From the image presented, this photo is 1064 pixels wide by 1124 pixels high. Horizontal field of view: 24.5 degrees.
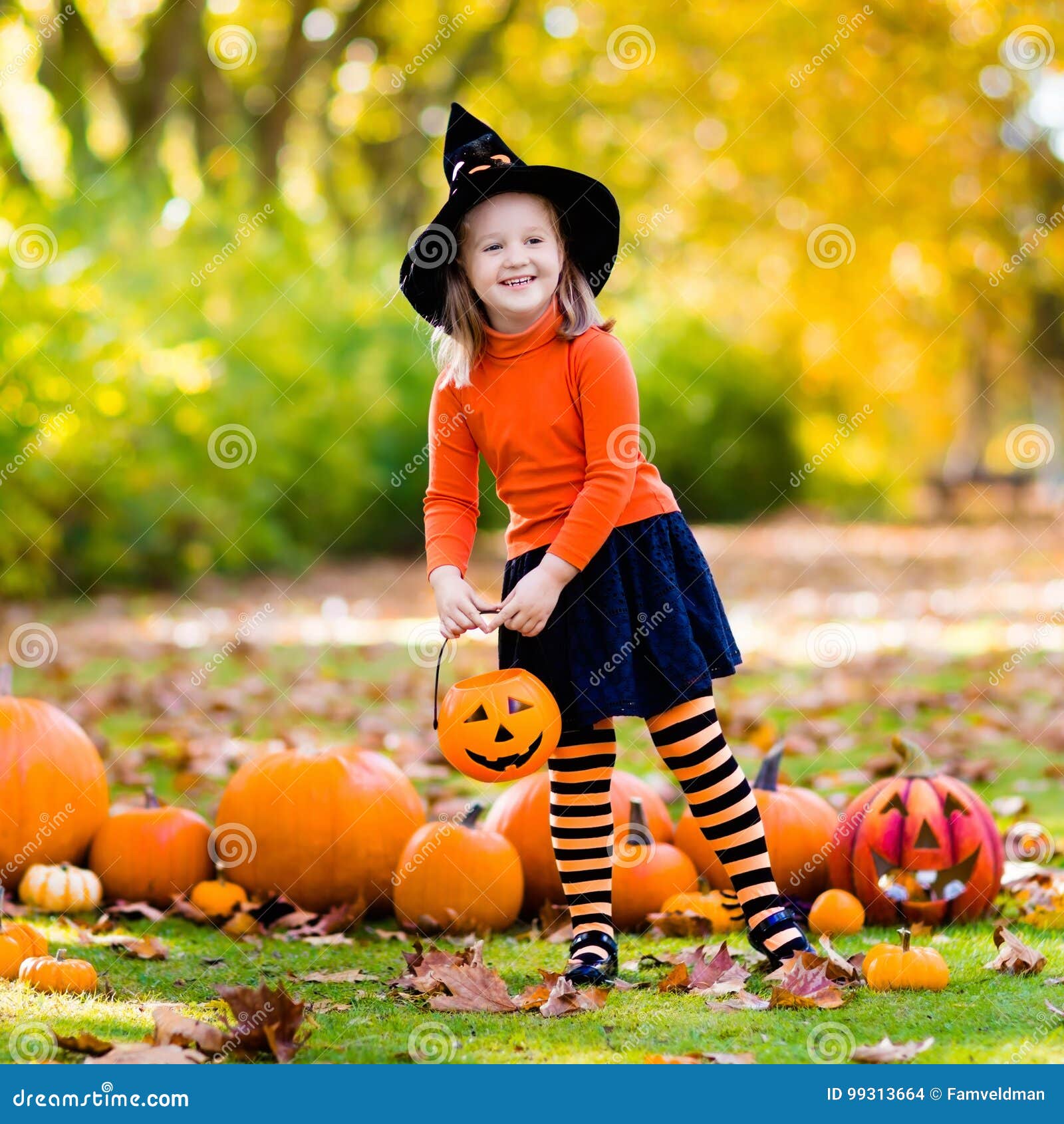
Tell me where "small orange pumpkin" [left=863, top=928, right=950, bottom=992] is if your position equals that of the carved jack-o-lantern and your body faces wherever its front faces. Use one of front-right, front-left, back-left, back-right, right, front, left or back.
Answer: front

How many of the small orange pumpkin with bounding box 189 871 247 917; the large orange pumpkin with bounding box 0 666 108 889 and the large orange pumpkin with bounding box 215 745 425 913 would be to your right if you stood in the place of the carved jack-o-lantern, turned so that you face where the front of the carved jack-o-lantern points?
3

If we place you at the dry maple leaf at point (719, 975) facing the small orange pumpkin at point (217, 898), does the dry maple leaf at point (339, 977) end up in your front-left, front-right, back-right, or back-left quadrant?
front-left

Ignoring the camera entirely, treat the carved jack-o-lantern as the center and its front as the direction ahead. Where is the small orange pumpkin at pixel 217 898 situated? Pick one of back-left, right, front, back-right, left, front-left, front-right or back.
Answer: right

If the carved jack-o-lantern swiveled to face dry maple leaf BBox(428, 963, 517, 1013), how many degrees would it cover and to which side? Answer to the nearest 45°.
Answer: approximately 45° to its right

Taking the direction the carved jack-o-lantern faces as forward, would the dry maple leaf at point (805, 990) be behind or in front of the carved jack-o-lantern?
in front

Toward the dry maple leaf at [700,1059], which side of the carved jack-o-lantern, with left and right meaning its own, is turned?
front

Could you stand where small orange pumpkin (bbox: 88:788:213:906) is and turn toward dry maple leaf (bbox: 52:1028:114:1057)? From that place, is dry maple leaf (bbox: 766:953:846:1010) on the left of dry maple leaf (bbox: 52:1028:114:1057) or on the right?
left

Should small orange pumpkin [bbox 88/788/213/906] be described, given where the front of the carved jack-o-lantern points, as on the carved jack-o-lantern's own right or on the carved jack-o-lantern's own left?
on the carved jack-o-lantern's own right

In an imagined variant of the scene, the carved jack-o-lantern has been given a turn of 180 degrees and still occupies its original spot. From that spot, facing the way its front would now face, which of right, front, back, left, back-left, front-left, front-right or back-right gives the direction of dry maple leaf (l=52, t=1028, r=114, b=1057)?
back-left

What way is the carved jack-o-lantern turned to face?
toward the camera

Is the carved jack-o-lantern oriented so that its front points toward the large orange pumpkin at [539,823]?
no

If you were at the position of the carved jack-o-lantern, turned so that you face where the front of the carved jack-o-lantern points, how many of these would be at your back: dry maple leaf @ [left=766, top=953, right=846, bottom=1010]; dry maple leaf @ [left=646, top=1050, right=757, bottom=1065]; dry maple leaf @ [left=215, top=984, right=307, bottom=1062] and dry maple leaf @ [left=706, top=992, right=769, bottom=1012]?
0

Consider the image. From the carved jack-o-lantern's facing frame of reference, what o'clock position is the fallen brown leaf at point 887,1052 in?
The fallen brown leaf is roughly at 12 o'clock from the carved jack-o-lantern.

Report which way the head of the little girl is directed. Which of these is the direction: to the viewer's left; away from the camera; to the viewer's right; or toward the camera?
toward the camera

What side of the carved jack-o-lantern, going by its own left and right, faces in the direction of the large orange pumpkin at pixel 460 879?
right
